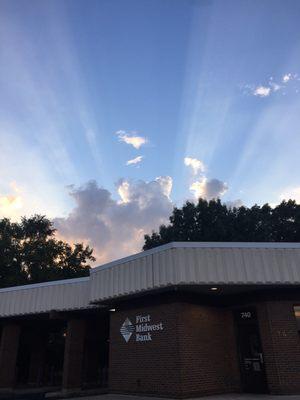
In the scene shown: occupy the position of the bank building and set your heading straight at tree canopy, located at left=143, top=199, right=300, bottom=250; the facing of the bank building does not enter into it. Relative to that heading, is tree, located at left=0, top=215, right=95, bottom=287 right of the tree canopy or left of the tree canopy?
left

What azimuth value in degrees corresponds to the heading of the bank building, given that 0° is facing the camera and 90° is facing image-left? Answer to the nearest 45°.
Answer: approximately 0°

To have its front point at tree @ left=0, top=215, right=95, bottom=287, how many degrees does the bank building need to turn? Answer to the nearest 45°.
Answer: approximately 135° to its right

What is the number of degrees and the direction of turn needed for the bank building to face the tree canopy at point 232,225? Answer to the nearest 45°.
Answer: approximately 180°
